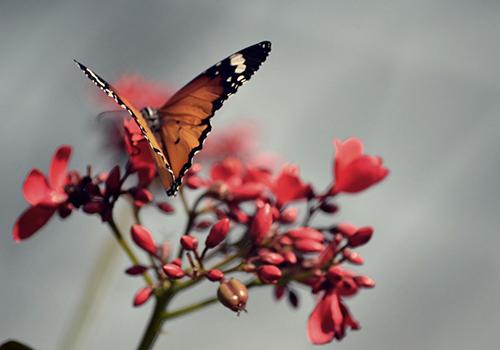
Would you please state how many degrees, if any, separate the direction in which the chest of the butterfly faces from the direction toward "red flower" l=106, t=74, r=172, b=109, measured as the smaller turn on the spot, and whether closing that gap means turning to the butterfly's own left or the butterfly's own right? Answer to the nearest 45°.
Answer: approximately 45° to the butterfly's own right

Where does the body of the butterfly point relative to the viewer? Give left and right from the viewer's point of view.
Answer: facing away from the viewer and to the left of the viewer
